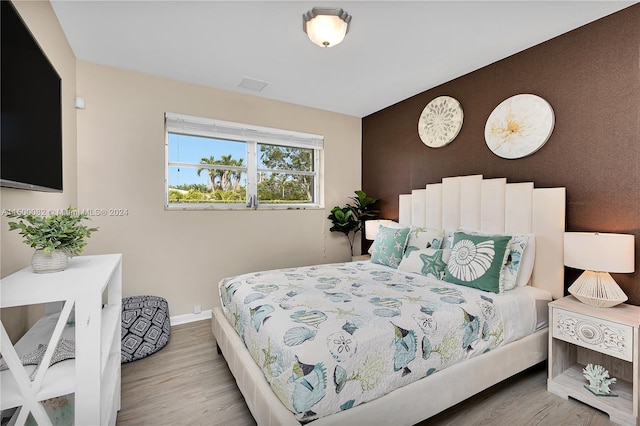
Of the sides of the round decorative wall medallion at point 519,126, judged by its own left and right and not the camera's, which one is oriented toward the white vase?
front

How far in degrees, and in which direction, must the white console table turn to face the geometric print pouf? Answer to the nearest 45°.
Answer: approximately 90° to its left

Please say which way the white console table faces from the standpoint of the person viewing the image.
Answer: facing to the right of the viewer

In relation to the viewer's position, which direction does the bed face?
facing the viewer and to the left of the viewer

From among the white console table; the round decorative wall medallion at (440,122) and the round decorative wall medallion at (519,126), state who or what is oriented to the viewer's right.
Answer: the white console table

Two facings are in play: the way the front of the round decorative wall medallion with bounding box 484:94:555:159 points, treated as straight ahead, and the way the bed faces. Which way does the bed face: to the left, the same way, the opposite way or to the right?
the same way

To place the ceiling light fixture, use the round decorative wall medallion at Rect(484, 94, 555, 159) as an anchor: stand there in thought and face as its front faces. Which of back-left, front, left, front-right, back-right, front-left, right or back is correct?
front

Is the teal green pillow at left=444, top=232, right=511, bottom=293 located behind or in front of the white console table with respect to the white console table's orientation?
in front

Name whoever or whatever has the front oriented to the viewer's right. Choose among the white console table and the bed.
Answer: the white console table

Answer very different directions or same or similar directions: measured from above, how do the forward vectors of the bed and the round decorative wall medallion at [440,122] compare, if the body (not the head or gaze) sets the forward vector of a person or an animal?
same or similar directions

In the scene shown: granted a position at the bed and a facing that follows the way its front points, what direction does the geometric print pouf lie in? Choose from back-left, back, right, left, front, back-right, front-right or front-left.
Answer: front-right

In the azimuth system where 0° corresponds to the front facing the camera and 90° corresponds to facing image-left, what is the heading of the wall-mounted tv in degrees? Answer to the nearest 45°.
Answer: approximately 270°
